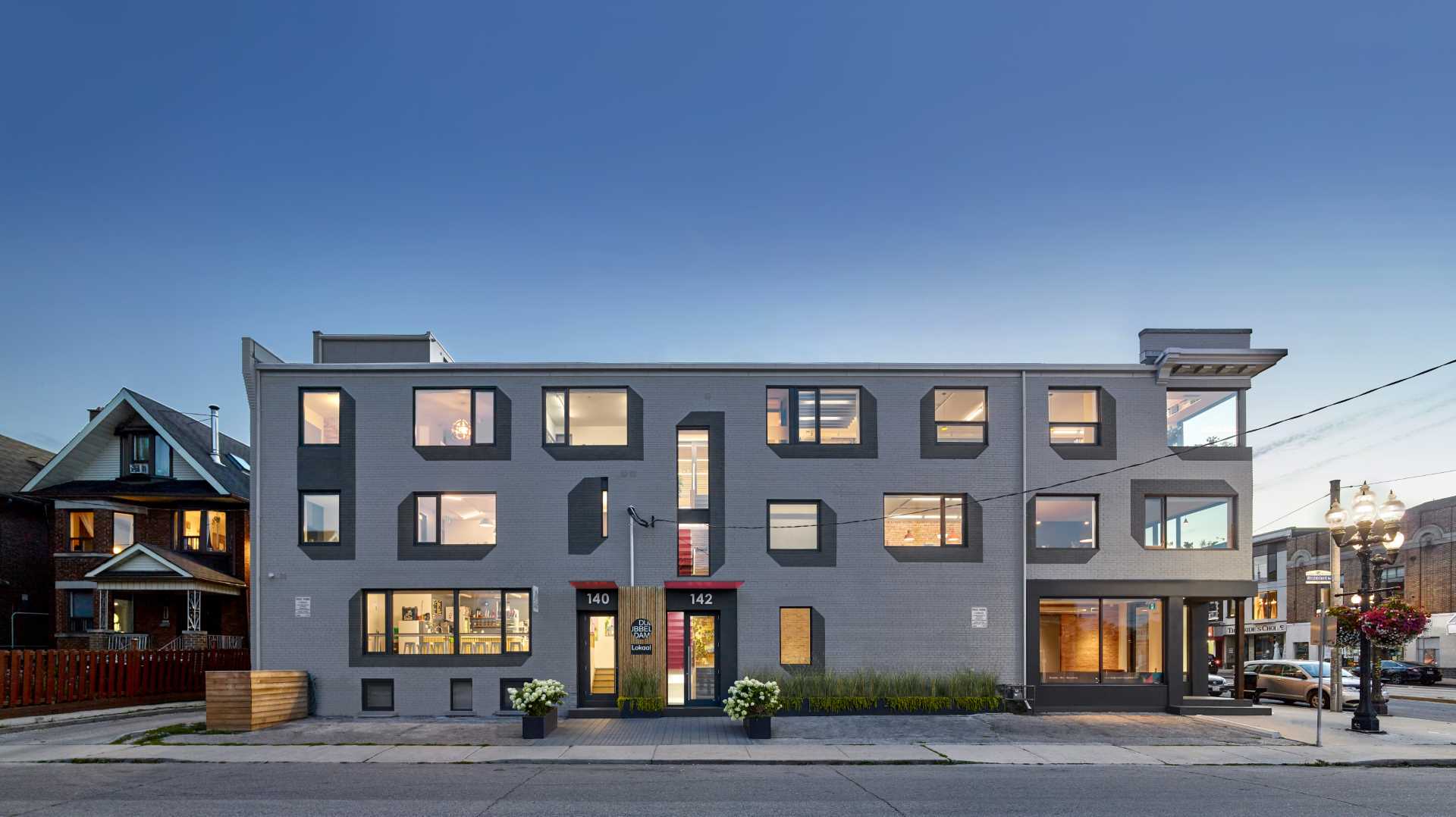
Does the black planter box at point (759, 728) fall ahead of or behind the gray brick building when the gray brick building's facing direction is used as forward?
ahead

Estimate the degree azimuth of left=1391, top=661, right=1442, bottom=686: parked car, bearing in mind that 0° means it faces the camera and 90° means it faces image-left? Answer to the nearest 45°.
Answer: approximately 135°

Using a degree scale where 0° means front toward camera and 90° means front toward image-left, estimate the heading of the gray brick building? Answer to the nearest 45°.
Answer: approximately 0°

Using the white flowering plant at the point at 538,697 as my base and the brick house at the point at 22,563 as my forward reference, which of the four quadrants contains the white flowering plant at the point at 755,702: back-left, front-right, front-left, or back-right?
back-right

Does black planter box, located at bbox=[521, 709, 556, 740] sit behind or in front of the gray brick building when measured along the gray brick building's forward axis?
in front

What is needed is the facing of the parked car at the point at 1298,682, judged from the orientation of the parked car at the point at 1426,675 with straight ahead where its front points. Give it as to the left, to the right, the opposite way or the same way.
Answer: the opposite way

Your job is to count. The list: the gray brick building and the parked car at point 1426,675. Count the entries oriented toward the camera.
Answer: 1

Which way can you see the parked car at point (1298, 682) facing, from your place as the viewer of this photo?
facing the viewer and to the right of the viewer

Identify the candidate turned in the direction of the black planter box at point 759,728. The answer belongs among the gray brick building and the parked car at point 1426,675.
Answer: the gray brick building

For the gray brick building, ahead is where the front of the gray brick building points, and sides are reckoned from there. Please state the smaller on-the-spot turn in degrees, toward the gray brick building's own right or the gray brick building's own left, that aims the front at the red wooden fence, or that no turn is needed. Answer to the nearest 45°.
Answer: approximately 90° to the gray brick building's own right
